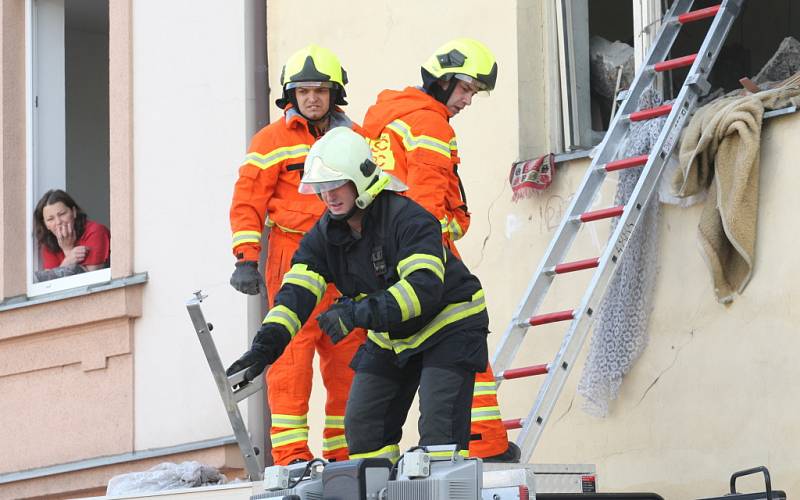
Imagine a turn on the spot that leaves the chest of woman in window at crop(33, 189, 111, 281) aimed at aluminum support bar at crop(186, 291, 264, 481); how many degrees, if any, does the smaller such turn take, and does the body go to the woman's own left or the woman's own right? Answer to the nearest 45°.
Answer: approximately 45° to the woman's own left

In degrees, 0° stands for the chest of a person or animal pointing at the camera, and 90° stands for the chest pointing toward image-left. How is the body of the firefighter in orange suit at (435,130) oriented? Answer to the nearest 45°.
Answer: approximately 270°

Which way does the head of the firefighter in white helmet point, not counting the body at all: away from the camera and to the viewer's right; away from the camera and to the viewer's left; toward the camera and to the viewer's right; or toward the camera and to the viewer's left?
toward the camera and to the viewer's left

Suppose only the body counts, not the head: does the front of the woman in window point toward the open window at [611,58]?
no

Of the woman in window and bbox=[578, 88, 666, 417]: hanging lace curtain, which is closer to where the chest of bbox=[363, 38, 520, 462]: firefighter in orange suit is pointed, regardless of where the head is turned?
the hanging lace curtain

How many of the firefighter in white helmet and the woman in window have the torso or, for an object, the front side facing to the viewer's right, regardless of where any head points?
0

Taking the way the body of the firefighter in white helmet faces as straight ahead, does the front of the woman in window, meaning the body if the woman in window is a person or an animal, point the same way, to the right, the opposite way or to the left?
the same way

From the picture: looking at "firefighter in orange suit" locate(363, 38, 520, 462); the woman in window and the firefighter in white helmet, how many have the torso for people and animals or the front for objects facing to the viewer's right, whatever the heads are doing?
1

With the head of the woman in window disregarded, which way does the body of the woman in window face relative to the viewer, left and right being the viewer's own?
facing the viewer and to the left of the viewer

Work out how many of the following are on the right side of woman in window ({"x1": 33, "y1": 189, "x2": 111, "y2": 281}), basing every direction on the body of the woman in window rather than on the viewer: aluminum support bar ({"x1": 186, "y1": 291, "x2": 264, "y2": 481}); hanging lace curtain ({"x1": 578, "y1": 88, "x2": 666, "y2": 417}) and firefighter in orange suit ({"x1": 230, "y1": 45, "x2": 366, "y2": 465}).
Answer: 0

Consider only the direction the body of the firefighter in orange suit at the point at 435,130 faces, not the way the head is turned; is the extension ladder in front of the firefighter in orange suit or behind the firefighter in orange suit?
in front

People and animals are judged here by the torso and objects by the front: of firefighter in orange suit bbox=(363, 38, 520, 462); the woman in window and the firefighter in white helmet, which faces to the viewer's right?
the firefighter in orange suit

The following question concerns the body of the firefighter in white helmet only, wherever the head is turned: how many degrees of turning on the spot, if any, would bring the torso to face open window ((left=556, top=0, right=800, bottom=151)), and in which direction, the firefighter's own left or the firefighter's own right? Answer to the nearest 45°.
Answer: approximately 180°

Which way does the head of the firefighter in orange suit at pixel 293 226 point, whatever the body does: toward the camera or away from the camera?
toward the camera
